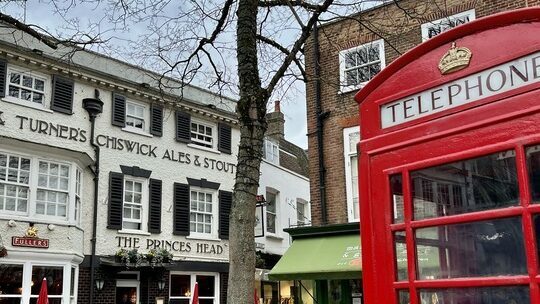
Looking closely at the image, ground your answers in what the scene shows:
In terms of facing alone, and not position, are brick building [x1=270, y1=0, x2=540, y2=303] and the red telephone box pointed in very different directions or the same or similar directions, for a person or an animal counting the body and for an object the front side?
same or similar directions

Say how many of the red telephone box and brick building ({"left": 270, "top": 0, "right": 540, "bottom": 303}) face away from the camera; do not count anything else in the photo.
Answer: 0

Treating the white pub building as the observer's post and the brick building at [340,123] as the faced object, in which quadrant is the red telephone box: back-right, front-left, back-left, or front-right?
front-right

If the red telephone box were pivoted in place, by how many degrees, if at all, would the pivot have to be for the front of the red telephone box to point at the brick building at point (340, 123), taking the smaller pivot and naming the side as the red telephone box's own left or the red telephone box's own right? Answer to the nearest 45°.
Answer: approximately 135° to the red telephone box's own right

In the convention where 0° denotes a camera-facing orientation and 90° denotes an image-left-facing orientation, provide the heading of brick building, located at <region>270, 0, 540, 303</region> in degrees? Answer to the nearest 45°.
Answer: approximately 45°

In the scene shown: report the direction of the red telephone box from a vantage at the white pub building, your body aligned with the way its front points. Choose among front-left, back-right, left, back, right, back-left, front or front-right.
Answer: front-right

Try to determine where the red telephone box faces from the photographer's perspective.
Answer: facing the viewer and to the left of the viewer

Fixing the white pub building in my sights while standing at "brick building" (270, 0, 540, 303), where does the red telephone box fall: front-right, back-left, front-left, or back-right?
back-left

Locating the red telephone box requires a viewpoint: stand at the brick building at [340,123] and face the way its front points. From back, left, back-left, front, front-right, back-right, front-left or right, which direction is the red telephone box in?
front-left

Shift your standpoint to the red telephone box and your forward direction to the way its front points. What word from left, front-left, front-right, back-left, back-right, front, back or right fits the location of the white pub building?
right

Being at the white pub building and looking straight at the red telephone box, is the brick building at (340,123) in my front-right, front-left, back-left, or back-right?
front-left

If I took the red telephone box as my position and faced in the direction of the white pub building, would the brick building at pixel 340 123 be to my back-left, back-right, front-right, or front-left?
front-right

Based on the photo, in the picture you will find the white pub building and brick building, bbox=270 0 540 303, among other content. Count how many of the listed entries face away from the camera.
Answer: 0

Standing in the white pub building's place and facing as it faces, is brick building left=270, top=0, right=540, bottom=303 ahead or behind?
ahead

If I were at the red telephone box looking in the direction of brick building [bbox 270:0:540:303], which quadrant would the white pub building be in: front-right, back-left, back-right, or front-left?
front-left
